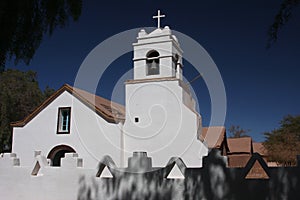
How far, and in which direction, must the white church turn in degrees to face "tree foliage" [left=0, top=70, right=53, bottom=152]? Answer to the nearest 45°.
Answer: approximately 135° to its right

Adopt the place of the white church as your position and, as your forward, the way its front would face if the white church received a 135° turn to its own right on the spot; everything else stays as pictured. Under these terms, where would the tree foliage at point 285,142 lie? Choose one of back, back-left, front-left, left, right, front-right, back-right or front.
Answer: right

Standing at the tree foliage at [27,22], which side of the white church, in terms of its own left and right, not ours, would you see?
front

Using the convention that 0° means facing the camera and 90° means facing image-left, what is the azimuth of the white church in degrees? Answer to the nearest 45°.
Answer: approximately 0°
